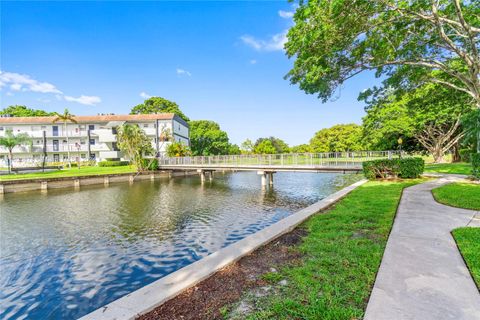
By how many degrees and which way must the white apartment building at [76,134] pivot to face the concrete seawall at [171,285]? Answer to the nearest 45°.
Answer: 0° — it already faces it

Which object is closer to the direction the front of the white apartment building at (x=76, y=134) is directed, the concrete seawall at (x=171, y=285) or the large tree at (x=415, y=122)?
the concrete seawall

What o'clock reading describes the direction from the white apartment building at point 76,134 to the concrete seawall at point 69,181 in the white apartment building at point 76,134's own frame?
The concrete seawall is roughly at 12 o'clock from the white apartment building.

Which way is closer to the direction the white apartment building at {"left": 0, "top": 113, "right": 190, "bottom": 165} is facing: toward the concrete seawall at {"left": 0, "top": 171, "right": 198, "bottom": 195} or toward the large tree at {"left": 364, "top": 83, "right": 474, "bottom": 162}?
the concrete seawall

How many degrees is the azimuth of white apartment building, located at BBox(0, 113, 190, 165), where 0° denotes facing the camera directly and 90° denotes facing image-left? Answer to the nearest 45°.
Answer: approximately 0°

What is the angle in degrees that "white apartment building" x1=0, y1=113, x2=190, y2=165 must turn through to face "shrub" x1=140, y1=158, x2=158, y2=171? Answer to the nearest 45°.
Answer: approximately 45° to its left
